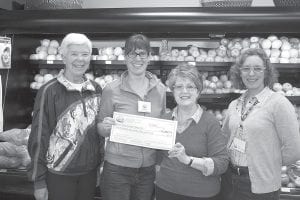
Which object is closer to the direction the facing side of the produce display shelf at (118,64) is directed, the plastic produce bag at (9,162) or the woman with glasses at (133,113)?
the woman with glasses

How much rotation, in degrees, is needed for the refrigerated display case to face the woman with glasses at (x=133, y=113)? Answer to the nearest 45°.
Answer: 0° — it already faces them

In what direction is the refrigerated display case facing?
toward the camera

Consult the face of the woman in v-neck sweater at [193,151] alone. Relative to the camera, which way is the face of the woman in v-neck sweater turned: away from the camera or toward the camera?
toward the camera

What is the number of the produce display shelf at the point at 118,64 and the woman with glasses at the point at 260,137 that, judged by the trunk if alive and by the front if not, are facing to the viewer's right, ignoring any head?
0

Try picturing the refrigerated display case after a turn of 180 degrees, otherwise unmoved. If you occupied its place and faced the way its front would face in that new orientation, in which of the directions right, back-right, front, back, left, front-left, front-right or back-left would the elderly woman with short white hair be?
back

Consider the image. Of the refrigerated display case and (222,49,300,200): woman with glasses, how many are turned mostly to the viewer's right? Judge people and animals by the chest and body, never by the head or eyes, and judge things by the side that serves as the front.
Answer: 0

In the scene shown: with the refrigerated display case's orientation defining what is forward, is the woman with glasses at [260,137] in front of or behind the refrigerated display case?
in front

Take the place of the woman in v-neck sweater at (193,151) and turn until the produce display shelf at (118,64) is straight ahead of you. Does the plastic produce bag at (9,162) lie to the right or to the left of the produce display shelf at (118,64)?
left

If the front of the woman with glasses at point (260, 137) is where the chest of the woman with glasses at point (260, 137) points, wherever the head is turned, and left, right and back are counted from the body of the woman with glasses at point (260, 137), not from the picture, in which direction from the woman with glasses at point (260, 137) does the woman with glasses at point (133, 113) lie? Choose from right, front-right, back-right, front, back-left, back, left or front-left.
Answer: front-right

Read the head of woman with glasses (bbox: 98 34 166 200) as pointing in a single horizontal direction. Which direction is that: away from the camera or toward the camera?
toward the camera

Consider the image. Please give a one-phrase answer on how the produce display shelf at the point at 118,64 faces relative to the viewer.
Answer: facing the viewer
